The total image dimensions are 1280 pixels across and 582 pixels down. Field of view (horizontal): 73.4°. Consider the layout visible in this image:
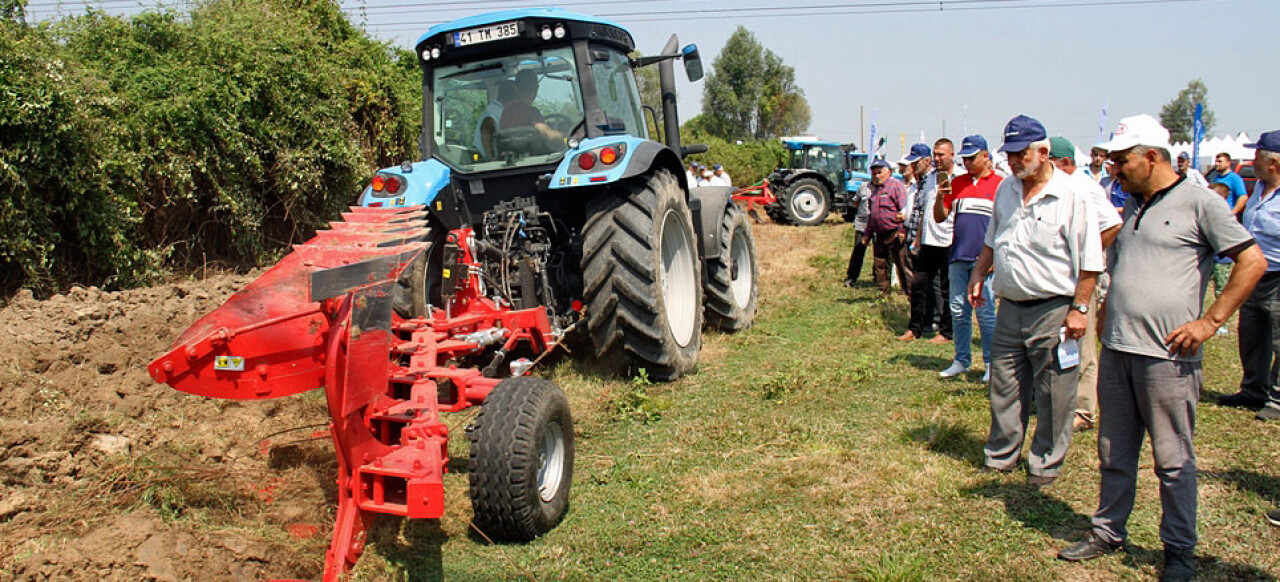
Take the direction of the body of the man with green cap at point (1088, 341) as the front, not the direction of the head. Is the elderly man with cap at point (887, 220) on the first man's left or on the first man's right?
on the first man's right

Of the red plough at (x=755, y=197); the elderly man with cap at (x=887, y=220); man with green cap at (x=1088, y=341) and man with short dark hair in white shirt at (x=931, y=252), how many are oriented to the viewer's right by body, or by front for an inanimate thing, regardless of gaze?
1

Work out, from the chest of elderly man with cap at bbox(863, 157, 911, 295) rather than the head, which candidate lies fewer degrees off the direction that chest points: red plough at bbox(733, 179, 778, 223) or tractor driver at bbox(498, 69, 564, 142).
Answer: the tractor driver

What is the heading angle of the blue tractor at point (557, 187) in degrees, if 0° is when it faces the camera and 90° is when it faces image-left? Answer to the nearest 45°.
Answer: approximately 225°

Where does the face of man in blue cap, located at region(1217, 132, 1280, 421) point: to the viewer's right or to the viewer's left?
to the viewer's left

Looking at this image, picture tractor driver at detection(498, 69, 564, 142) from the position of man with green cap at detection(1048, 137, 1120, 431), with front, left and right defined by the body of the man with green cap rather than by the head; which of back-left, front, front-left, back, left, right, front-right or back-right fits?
front

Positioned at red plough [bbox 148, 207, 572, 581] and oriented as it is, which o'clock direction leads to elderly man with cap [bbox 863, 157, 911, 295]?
The elderly man with cap is roughly at 12 o'clock from the red plough.

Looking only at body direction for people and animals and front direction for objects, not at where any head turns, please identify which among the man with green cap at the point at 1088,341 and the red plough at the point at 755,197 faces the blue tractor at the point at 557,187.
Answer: the man with green cap

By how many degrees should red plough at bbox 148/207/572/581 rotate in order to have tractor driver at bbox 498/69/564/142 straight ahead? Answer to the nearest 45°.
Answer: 0° — it already faces them

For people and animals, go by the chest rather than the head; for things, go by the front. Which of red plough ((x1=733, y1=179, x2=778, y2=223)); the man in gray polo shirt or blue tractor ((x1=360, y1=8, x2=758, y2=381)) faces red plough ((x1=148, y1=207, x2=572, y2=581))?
the man in gray polo shirt

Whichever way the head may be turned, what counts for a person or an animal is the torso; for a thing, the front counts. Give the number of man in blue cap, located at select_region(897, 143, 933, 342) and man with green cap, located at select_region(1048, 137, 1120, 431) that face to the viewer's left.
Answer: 2

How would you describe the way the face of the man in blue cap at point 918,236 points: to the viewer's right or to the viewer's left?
to the viewer's left

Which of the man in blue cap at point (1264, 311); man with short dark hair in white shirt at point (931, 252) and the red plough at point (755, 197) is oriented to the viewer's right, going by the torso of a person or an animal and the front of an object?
the red plough

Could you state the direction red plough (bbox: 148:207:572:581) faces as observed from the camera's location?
facing away from the viewer and to the right of the viewer

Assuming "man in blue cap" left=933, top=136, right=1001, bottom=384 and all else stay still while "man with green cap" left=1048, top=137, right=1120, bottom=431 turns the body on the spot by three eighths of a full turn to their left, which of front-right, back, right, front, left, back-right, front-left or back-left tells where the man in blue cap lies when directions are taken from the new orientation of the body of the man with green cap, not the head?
back

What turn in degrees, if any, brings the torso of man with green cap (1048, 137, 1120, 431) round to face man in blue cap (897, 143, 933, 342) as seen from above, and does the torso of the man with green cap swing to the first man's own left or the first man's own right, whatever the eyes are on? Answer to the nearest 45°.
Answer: approximately 45° to the first man's own right
